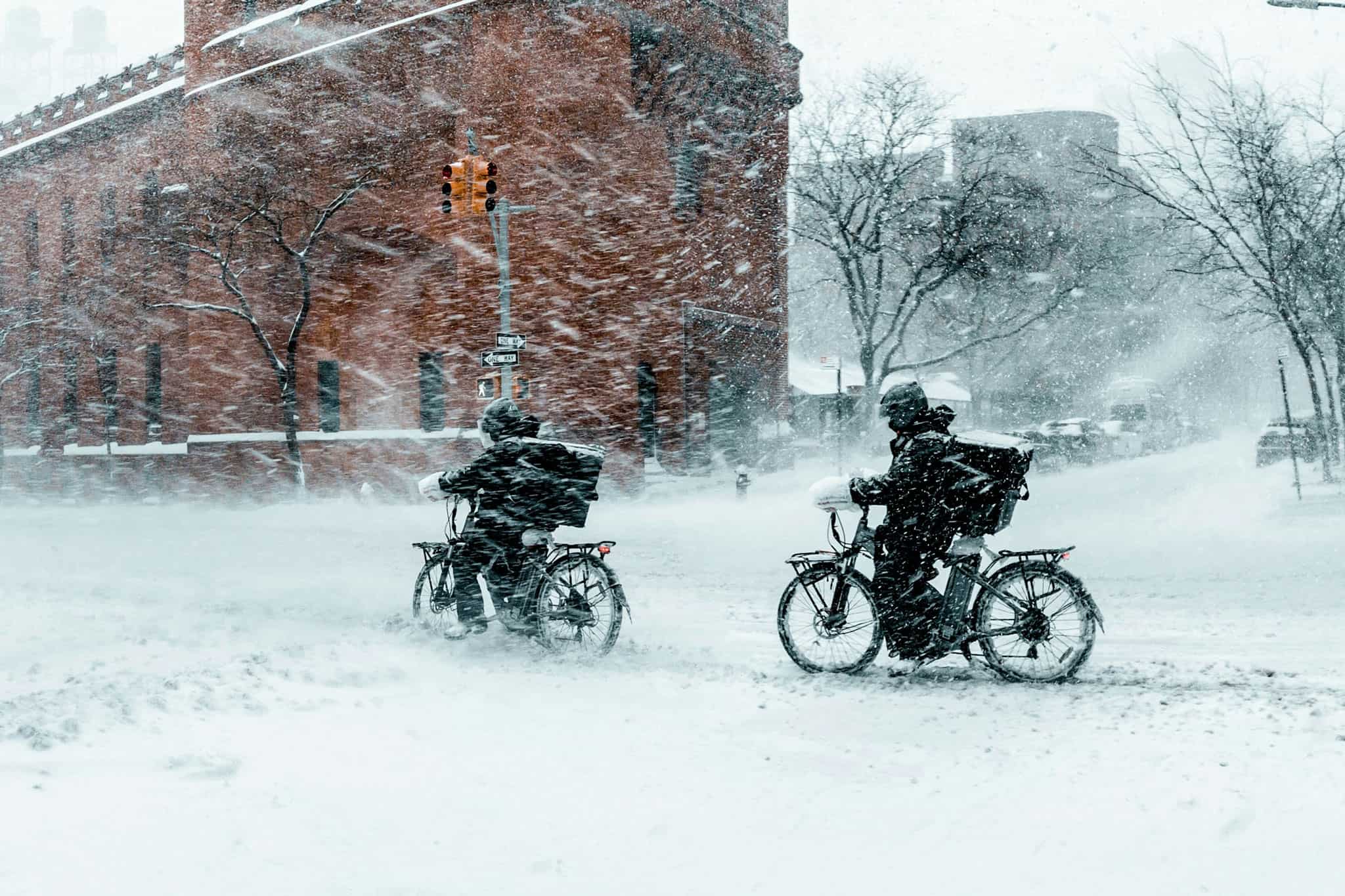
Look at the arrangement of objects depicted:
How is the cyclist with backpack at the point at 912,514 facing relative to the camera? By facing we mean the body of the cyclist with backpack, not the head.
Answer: to the viewer's left

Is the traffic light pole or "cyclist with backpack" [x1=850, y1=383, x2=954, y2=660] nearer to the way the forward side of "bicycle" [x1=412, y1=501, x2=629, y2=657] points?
the traffic light pole

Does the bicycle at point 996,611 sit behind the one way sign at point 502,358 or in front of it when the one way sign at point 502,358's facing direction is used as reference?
in front

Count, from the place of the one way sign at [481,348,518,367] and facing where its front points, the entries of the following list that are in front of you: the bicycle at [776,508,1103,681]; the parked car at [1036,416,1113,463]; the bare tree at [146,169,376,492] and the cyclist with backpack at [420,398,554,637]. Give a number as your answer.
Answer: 2

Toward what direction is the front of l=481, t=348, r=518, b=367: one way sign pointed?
toward the camera

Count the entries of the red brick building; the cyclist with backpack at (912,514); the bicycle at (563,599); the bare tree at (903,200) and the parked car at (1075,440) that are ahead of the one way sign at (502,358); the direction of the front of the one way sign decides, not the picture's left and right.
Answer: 2

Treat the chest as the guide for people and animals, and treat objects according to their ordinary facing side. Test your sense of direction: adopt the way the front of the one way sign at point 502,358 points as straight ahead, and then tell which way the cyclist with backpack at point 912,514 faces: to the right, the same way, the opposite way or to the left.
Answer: to the right

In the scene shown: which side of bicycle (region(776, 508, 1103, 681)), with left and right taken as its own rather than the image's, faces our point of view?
left

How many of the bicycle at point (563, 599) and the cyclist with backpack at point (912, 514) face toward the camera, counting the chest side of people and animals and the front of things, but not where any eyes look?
0

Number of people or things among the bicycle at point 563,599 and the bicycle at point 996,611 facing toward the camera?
0

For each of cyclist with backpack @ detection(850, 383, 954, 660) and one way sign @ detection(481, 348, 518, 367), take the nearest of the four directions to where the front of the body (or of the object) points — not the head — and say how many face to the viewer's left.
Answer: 1

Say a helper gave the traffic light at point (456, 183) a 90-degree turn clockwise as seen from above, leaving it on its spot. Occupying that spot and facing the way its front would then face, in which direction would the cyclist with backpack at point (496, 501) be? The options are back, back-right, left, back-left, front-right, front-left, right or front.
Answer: back-left

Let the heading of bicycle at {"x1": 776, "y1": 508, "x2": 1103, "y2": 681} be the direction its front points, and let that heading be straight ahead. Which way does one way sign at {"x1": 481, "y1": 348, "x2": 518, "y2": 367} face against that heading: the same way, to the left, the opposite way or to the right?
to the left

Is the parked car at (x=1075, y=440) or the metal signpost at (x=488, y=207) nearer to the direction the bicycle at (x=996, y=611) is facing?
the metal signpost

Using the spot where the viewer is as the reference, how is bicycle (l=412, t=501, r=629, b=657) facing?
facing away from the viewer and to the left of the viewer

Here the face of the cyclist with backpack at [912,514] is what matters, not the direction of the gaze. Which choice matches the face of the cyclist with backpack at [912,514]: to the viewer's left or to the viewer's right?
to the viewer's left
